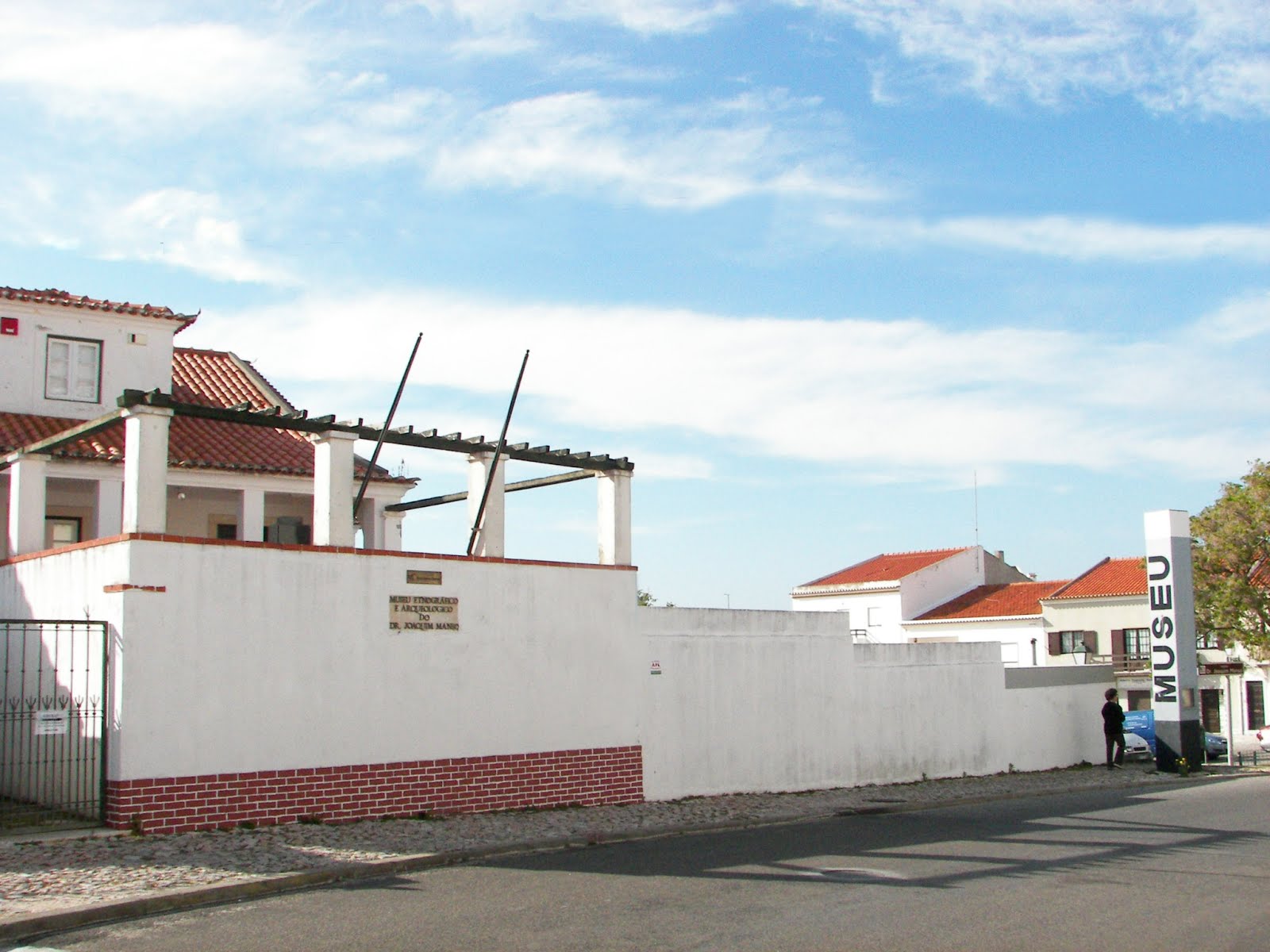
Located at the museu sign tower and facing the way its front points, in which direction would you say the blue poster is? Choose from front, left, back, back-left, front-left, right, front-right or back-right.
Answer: back-right

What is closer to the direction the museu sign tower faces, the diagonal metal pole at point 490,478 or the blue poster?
the diagonal metal pole

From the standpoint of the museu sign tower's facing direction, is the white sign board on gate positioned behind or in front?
in front

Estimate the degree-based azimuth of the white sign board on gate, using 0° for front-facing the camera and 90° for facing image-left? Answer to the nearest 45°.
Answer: approximately 0°

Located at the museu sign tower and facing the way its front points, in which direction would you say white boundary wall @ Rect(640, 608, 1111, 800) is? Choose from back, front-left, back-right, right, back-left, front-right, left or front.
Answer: front

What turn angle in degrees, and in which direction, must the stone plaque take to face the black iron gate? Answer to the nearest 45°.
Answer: approximately 90° to its right

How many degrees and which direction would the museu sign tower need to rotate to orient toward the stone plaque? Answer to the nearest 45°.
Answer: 0° — it already faces it

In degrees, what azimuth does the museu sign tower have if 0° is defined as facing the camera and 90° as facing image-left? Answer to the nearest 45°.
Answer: approximately 45°

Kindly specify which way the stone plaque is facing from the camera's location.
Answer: facing the viewer

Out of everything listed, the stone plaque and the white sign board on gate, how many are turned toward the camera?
2

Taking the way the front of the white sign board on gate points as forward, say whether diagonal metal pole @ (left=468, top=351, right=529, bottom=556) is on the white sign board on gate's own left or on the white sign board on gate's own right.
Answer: on the white sign board on gate's own left

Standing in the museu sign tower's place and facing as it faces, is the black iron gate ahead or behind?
ahead
